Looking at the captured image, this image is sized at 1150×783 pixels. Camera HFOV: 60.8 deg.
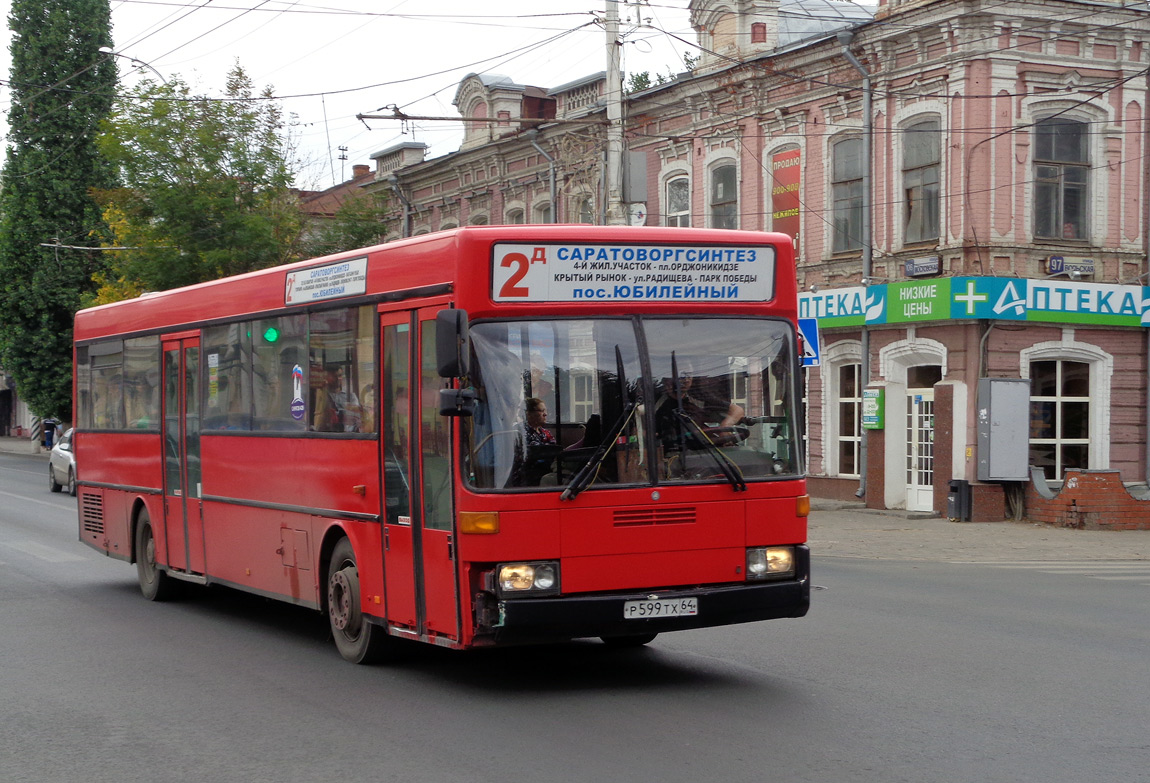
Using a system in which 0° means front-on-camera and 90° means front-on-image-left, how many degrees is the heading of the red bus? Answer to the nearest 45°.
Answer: approximately 315°

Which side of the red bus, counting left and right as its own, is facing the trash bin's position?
left

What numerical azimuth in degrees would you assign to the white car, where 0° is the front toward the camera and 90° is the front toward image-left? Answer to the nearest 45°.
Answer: approximately 315°

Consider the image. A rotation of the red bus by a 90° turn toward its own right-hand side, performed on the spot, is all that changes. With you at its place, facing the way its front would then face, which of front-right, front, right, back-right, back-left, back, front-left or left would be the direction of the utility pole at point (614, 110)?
back-right
